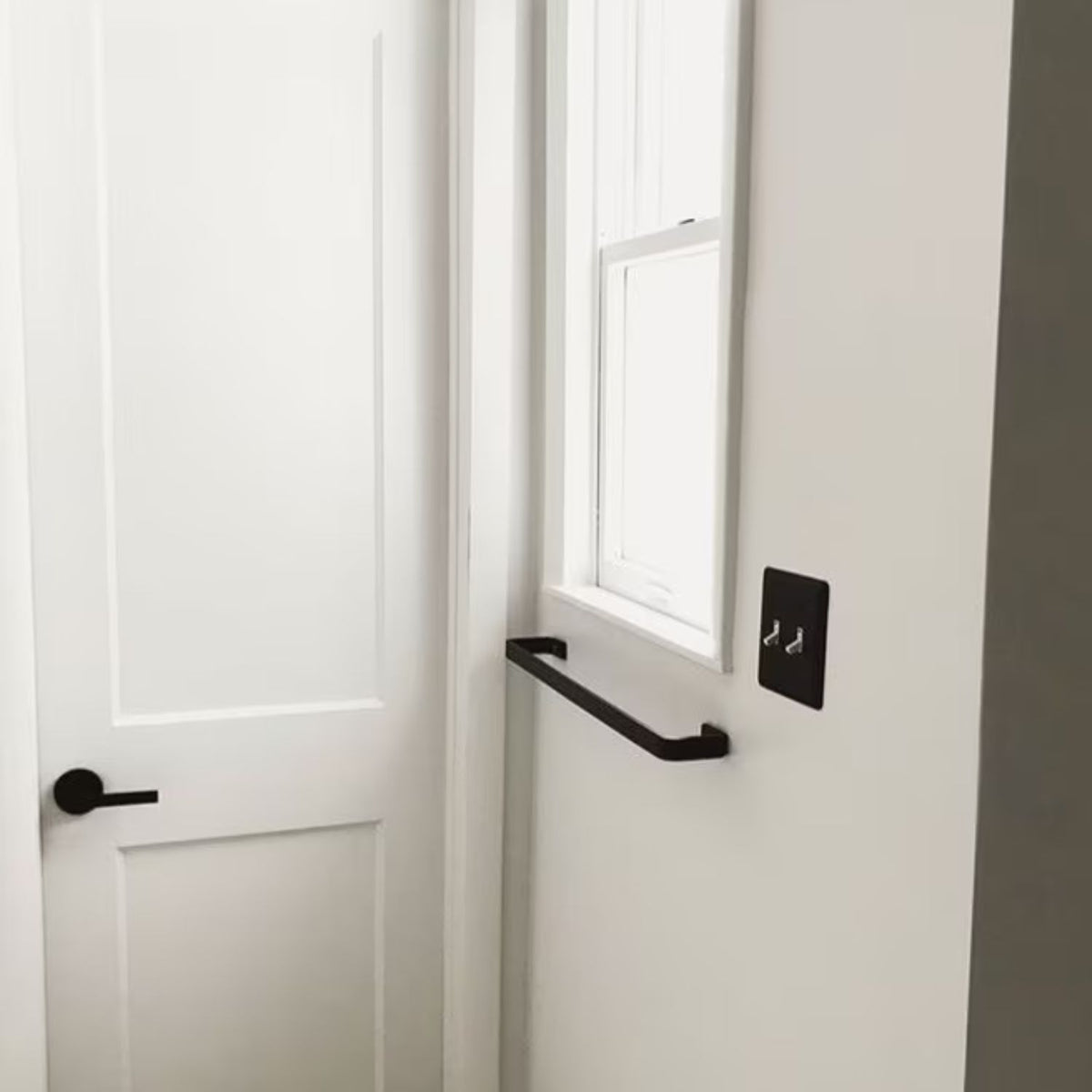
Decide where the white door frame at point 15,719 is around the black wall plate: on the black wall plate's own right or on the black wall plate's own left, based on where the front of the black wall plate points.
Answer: on the black wall plate's own right

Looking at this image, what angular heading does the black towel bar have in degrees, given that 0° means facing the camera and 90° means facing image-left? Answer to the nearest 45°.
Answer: approximately 45°

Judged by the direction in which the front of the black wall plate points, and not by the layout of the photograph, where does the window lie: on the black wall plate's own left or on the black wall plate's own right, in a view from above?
on the black wall plate's own right

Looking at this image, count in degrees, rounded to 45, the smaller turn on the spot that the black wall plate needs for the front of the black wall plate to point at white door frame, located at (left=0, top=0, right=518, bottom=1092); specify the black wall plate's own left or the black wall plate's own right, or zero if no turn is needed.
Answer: approximately 90° to the black wall plate's own right

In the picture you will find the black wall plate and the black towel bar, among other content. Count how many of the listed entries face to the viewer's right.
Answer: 0

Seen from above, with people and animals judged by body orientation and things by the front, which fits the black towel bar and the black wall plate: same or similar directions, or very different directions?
same or similar directions

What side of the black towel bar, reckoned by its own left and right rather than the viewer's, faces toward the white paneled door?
right

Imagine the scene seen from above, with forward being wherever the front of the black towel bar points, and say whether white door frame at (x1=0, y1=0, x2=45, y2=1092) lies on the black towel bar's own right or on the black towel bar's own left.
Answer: on the black towel bar's own right

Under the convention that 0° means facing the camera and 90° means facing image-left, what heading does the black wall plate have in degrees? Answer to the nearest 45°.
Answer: approximately 45°
